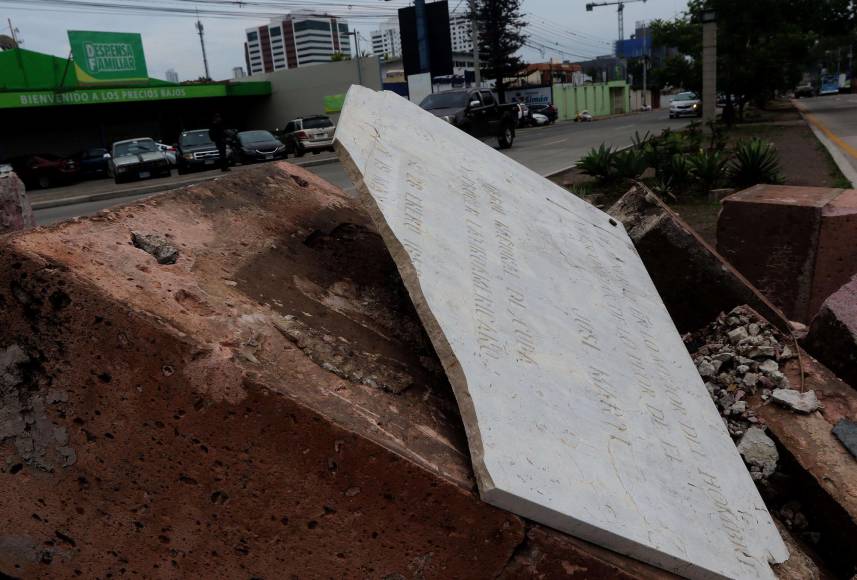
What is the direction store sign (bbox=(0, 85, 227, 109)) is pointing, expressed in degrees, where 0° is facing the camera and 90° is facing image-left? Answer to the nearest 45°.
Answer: approximately 315°

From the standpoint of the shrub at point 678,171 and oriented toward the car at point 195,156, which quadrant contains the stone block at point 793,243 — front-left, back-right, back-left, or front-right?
back-left
